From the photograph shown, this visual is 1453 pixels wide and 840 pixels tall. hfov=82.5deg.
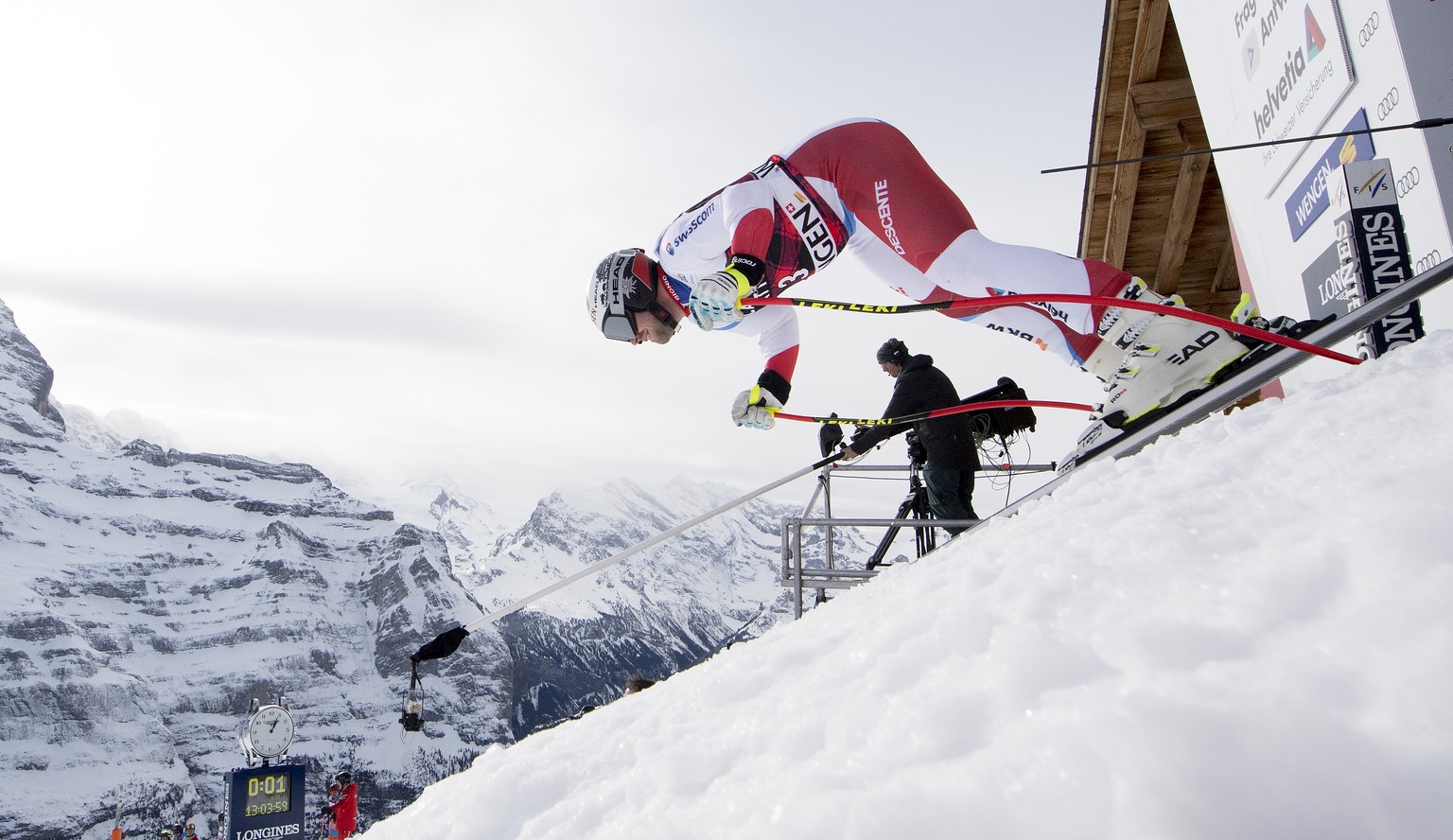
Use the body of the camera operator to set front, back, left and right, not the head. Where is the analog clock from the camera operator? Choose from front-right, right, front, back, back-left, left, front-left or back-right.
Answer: front-right

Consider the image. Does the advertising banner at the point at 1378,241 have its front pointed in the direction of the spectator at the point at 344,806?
no

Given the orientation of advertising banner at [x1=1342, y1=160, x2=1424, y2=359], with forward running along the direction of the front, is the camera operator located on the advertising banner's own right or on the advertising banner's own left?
on the advertising banner's own right

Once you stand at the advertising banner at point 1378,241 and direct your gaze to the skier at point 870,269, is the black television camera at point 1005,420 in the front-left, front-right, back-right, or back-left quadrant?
front-right

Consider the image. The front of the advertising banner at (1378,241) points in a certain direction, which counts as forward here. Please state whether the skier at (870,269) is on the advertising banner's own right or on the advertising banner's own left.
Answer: on the advertising banner's own right

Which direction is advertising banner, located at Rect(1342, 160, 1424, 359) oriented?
toward the camera

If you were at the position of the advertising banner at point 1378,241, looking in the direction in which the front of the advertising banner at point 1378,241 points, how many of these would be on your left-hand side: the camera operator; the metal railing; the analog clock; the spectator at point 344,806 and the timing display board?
0

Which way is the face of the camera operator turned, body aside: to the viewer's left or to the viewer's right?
to the viewer's left

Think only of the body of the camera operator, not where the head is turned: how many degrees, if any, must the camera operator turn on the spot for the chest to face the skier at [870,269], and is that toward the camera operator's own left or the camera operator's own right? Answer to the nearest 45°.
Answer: approximately 90° to the camera operator's own left

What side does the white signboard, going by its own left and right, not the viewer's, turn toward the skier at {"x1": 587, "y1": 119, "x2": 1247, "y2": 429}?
front

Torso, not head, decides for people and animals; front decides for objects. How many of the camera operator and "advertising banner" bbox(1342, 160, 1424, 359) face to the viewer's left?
1

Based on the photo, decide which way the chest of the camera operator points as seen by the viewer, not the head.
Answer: to the viewer's left

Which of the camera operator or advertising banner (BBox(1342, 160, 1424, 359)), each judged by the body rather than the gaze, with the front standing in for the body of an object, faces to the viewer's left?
the camera operator

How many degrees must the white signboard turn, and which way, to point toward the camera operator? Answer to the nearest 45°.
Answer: approximately 45° to its right

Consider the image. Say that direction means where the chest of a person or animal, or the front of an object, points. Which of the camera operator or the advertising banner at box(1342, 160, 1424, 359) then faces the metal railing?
the camera operator
